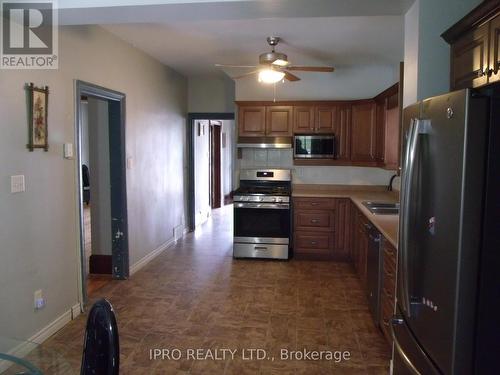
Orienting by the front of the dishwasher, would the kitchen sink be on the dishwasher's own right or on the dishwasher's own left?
on the dishwasher's own right

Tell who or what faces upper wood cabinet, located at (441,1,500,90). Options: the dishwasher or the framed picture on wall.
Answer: the framed picture on wall

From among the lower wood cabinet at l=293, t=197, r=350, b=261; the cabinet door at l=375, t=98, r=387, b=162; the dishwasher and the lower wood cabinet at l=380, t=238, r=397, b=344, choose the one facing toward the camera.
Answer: the lower wood cabinet at l=293, t=197, r=350, b=261

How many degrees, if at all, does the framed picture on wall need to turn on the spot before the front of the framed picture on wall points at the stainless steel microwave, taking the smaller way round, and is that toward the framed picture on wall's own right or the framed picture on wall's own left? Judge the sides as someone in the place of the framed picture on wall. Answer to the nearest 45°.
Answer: approximately 45° to the framed picture on wall's own left

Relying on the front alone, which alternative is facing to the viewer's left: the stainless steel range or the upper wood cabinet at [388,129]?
the upper wood cabinet

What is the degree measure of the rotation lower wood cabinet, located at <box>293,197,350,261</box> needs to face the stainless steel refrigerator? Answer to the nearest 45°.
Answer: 0° — it already faces it

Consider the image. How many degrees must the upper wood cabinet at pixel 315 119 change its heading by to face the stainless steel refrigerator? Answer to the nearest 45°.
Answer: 0° — it already faces it

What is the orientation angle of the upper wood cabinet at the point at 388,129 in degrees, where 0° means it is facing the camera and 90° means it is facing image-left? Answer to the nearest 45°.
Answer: approximately 90°

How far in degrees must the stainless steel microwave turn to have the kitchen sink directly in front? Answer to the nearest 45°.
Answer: approximately 45° to its left

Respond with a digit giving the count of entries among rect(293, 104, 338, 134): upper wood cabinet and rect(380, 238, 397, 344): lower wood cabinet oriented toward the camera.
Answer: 1

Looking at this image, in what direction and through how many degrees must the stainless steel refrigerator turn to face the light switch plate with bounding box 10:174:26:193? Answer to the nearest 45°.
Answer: approximately 45° to its right

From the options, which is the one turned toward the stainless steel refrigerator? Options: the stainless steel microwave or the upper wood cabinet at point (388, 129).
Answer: the stainless steel microwave

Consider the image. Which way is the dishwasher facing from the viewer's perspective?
to the viewer's left

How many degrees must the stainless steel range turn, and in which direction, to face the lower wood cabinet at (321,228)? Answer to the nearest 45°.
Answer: approximately 90° to its left

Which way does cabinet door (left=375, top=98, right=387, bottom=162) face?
to the viewer's left

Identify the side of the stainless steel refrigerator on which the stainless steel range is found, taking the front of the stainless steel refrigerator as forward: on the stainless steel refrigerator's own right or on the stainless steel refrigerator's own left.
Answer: on the stainless steel refrigerator's own right
